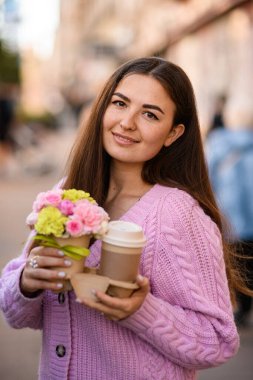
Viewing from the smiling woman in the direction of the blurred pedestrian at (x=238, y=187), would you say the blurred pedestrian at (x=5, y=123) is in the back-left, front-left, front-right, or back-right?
front-left

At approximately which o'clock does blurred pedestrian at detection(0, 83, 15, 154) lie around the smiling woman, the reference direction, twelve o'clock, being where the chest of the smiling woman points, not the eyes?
The blurred pedestrian is roughly at 4 o'clock from the smiling woman.

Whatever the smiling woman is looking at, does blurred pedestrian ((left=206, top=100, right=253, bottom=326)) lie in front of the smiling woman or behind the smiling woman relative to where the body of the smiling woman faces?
behind

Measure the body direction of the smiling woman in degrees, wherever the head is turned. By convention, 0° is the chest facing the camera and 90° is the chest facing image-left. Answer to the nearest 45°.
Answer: approximately 45°
